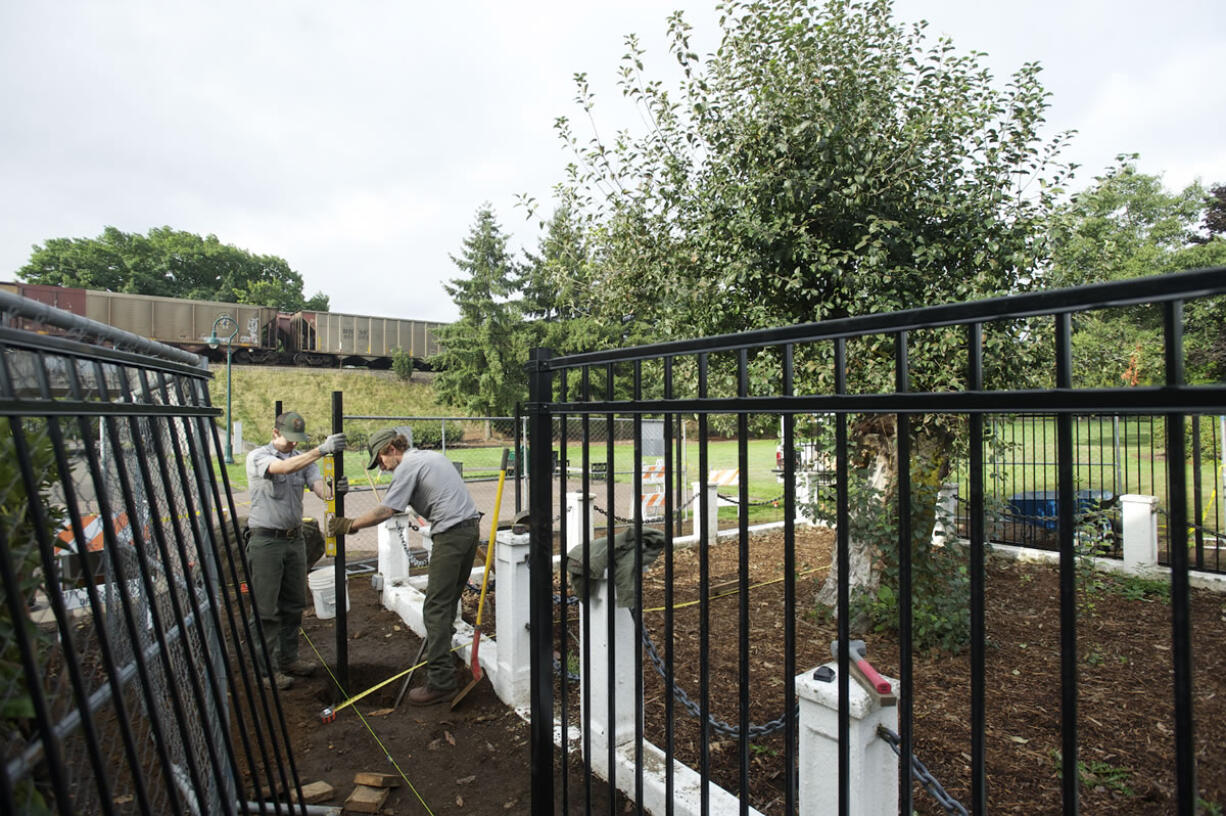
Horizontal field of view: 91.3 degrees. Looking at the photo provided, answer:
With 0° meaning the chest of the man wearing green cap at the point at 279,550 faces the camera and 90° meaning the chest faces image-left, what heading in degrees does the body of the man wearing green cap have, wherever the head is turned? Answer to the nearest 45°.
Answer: approximately 315°

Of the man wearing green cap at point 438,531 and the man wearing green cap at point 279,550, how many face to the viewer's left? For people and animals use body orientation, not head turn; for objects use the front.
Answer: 1

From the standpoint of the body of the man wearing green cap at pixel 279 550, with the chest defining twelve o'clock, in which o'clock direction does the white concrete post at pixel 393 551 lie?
The white concrete post is roughly at 9 o'clock from the man wearing green cap.

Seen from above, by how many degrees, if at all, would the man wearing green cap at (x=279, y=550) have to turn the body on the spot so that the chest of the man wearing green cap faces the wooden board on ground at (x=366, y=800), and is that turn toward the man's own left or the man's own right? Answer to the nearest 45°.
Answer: approximately 45° to the man's own right

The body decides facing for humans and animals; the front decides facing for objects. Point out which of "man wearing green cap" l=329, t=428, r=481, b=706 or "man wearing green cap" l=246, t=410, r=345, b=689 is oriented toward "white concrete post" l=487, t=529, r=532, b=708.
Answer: "man wearing green cap" l=246, t=410, r=345, b=689

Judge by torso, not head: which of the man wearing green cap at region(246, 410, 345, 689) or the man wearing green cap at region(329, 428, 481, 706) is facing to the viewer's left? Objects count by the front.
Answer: the man wearing green cap at region(329, 428, 481, 706)

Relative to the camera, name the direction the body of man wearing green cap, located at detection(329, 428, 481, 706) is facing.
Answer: to the viewer's left

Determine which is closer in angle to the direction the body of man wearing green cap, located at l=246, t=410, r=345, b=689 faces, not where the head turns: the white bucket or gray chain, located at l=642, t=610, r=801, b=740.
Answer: the gray chain

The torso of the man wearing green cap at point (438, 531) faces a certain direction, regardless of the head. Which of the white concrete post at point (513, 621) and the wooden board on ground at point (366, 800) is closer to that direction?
the wooden board on ground

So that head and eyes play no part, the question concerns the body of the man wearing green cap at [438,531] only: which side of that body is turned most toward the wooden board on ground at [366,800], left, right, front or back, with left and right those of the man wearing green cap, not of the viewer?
left

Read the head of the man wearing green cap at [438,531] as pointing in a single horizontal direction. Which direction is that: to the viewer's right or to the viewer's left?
to the viewer's left
